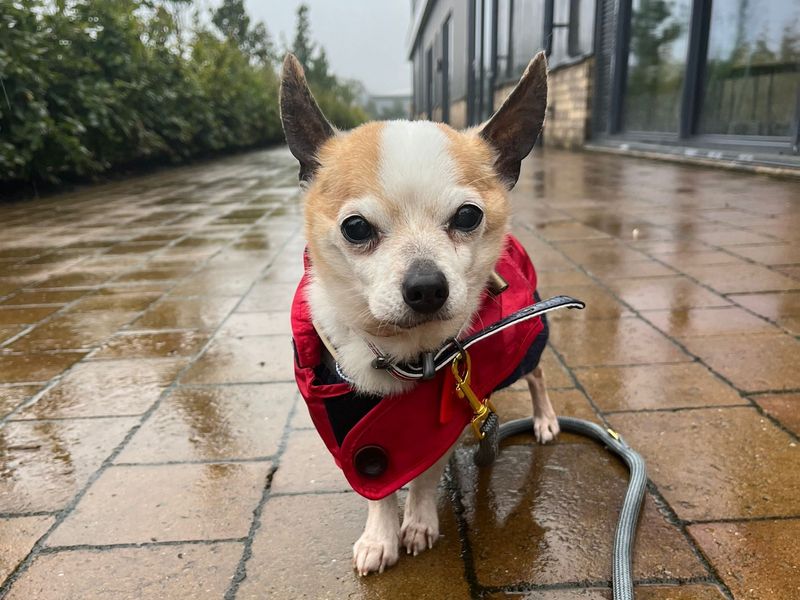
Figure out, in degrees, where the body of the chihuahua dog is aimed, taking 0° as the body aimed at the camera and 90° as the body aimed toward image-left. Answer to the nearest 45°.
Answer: approximately 45°

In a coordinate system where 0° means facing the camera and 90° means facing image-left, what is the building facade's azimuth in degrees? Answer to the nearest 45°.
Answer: approximately 45°

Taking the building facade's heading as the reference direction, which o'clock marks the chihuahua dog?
The chihuahua dog is roughly at 11 o'clock from the building facade.

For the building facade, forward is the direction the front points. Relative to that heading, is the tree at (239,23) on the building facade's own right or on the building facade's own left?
on the building facade's own right

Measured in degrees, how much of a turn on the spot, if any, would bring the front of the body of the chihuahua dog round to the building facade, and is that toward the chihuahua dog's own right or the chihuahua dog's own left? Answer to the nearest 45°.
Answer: approximately 180°

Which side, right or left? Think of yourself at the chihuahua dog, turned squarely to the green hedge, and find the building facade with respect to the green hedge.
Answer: right

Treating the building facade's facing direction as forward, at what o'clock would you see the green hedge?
The green hedge is roughly at 1 o'clock from the building facade.

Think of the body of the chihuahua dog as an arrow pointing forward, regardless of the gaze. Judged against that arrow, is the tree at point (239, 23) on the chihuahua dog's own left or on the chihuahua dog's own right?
on the chihuahua dog's own right
